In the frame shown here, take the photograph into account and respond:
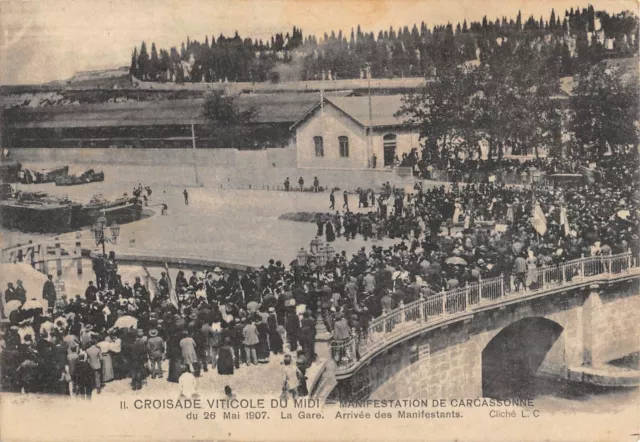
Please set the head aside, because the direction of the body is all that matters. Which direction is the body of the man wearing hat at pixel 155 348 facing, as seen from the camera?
away from the camera

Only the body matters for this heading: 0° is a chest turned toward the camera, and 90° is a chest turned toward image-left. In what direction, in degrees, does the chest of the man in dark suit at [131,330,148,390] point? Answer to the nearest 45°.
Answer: approximately 180°

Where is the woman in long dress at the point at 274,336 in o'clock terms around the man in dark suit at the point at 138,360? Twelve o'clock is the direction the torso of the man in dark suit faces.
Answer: The woman in long dress is roughly at 3 o'clock from the man in dark suit.

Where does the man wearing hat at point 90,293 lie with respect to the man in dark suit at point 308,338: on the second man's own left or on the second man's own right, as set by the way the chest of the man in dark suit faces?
on the second man's own left

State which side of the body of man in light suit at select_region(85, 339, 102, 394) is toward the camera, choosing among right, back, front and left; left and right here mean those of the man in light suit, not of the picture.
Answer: back

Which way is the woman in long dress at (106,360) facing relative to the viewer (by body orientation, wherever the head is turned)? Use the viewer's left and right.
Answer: facing away from the viewer

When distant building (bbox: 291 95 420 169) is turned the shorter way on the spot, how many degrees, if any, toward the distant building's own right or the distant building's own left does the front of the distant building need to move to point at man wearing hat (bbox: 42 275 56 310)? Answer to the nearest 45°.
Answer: approximately 90° to the distant building's own right

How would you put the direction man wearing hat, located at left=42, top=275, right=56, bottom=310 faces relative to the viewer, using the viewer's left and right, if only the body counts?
facing away from the viewer
